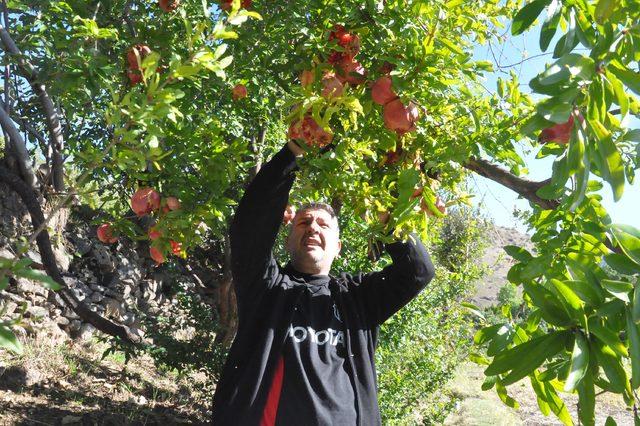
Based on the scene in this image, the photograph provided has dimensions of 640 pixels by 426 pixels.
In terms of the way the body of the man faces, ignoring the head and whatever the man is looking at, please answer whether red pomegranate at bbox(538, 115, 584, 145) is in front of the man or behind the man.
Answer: in front

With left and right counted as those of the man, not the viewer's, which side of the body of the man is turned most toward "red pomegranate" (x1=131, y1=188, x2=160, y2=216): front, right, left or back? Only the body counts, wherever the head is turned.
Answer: right

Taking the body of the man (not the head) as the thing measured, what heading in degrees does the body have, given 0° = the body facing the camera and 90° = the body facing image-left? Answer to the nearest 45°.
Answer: approximately 0°

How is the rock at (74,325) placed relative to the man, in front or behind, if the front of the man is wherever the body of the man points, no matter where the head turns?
behind
